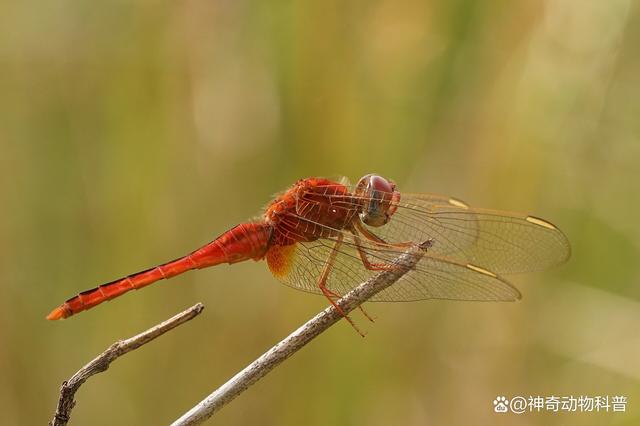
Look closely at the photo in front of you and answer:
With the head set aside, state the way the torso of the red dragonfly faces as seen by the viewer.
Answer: to the viewer's right
